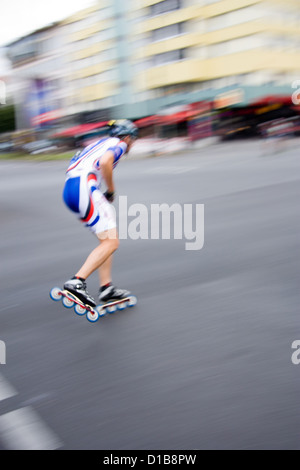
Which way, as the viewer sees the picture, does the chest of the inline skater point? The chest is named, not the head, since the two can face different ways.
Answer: to the viewer's right

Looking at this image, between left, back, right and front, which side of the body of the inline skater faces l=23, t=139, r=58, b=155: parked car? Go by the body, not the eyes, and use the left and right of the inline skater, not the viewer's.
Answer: left
